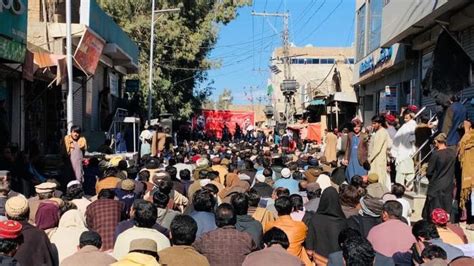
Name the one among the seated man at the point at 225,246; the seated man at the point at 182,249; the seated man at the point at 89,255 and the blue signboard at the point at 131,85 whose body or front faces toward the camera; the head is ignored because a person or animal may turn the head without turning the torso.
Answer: the blue signboard

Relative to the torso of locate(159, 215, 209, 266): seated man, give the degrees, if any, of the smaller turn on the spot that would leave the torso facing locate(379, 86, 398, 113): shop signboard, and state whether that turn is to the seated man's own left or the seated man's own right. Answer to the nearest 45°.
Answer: approximately 45° to the seated man's own right

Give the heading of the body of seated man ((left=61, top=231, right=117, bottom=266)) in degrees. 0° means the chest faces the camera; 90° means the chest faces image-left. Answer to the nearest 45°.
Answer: approximately 180°

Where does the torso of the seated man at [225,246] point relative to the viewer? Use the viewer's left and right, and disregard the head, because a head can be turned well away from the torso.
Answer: facing away from the viewer

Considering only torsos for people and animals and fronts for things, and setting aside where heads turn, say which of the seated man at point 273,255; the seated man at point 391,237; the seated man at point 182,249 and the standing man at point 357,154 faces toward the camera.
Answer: the standing man

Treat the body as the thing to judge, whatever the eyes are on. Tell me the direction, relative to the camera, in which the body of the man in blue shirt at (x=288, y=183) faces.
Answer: away from the camera

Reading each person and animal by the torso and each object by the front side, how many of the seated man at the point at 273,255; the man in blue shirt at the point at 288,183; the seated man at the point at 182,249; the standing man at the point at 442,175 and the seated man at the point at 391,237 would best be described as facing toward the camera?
0

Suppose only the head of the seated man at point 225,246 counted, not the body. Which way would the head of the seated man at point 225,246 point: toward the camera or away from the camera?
away from the camera

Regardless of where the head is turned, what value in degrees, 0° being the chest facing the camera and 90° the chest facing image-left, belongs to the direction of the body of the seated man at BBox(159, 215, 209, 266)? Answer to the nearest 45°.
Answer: approximately 180°

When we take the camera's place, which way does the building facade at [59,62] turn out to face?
facing the viewer and to the right of the viewer

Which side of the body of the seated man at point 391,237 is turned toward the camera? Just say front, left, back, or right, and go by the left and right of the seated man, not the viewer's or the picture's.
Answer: back

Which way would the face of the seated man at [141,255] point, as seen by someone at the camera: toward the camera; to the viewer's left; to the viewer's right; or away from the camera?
away from the camera

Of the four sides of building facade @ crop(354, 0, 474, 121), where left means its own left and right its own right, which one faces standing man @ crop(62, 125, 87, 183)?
front

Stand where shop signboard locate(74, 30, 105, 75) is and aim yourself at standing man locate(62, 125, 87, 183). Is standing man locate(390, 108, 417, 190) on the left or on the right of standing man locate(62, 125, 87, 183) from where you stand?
left

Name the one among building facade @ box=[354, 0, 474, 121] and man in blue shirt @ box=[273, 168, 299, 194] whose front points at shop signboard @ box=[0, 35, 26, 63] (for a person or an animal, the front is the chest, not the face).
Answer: the building facade

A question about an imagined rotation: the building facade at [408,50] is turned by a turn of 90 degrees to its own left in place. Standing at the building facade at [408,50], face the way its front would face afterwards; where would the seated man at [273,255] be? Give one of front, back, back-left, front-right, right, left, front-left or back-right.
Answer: front-right

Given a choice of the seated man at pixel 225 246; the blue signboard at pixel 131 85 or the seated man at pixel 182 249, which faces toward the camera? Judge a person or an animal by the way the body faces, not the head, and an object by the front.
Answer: the blue signboard
